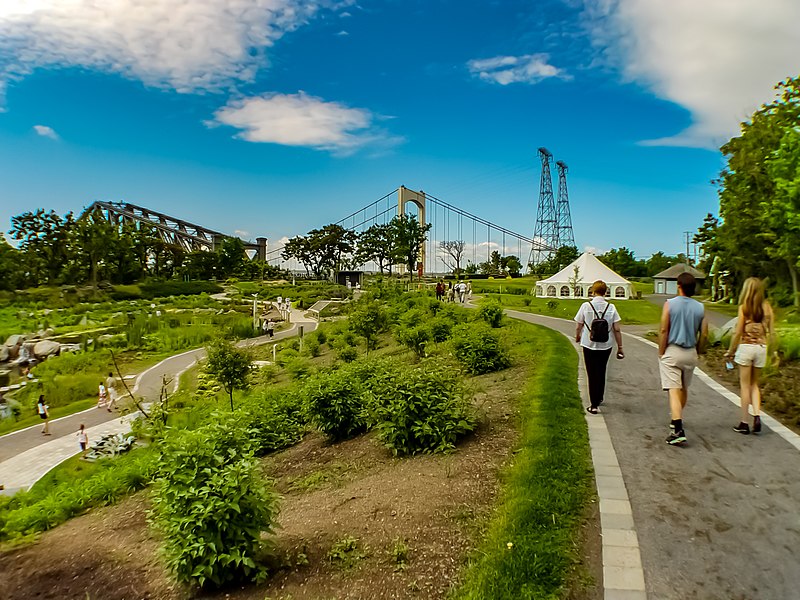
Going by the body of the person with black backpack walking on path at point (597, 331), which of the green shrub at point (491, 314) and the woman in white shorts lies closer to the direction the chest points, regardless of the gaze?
the green shrub

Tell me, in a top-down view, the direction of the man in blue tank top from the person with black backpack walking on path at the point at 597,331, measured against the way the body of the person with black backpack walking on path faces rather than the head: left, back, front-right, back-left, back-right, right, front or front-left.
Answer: back-right

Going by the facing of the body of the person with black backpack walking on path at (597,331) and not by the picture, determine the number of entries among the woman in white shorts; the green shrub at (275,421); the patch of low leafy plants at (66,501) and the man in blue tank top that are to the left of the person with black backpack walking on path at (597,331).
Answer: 2

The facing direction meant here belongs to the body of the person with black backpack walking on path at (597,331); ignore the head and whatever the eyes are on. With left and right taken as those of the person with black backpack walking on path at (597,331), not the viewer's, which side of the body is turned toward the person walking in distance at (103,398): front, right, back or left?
left

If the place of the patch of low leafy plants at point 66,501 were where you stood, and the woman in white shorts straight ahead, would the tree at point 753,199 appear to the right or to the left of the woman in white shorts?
left

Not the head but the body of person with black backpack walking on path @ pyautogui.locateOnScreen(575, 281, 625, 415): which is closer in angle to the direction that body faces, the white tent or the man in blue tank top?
the white tent

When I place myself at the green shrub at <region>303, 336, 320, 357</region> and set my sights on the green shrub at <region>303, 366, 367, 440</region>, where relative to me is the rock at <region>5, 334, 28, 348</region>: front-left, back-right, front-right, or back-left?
back-right

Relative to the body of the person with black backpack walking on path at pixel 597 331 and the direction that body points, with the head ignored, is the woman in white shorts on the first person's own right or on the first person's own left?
on the first person's own right

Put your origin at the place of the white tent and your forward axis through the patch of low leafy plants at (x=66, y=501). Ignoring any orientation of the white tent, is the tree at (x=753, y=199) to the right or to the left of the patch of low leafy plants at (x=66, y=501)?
left

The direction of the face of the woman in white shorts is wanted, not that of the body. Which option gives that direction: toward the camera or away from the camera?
away from the camera

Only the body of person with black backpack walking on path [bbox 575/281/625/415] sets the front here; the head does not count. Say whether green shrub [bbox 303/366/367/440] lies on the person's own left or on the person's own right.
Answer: on the person's own left

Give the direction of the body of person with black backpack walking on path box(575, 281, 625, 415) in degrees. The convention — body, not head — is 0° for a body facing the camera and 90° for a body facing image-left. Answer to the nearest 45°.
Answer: approximately 180°

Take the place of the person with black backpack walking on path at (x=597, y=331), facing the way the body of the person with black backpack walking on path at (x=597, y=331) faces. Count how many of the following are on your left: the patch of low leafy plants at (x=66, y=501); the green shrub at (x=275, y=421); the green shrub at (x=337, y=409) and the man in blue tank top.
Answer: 3

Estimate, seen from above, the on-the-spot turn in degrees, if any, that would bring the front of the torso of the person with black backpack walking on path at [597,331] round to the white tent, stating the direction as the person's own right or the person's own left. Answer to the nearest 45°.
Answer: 0° — they already face it
